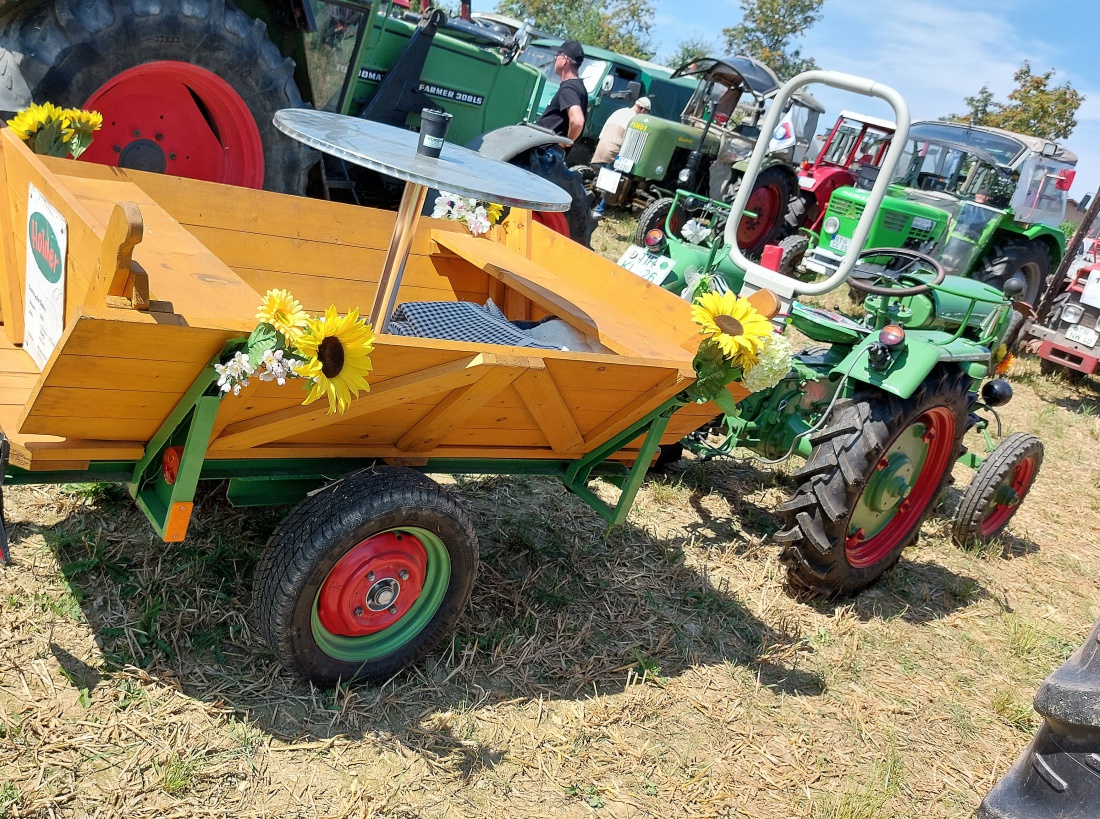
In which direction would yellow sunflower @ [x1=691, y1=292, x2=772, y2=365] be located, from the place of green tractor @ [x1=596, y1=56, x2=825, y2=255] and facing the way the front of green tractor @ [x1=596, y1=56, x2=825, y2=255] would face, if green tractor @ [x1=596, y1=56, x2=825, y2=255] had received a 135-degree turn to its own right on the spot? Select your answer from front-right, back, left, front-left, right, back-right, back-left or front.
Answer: back

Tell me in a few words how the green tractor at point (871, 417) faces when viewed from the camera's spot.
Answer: facing away from the viewer and to the right of the viewer

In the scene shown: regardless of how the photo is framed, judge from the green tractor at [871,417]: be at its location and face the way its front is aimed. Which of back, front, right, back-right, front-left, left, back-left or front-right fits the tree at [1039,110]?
front-left

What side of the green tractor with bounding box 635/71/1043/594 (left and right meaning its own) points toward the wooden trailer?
back

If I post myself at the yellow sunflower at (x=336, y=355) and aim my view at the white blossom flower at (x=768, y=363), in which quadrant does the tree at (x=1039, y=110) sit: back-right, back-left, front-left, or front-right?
front-left

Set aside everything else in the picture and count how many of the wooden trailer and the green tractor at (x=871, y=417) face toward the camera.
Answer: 0

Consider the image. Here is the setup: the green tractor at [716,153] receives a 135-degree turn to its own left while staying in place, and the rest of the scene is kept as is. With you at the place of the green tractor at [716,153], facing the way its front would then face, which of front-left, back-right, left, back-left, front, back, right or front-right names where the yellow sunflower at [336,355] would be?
right

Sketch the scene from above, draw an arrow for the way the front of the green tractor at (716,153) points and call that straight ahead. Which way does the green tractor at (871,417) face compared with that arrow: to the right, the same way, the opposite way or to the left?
the opposite way

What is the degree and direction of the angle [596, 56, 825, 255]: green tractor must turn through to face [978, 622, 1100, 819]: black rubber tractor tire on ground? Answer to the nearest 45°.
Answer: approximately 45° to its left

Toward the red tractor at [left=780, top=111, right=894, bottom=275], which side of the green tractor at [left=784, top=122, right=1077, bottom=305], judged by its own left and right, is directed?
right

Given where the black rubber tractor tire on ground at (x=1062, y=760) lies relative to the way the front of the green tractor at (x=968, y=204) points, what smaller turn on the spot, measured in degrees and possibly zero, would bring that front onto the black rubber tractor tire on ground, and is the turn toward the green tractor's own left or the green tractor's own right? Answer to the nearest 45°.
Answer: approximately 45° to the green tractor's own left

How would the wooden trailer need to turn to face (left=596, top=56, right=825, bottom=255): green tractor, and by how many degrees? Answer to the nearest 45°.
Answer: approximately 45° to its left

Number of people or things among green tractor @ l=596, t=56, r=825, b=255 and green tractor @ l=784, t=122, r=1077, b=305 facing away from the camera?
0

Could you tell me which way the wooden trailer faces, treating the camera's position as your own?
facing away from the viewer and to the right of the viewer

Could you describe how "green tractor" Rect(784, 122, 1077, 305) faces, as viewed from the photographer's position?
facing the viewer and to the left of the viewer

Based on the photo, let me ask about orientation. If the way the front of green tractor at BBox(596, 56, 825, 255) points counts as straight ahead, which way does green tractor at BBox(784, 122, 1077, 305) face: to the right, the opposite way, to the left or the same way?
the same way

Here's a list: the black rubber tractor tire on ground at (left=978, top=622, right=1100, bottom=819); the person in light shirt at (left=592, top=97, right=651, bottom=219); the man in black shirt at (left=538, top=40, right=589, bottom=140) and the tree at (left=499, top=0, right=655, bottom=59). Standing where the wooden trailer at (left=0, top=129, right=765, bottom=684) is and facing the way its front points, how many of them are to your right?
1

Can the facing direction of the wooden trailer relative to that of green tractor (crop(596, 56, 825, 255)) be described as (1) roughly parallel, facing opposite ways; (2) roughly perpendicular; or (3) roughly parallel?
roughly parallel, facing opposite ways
